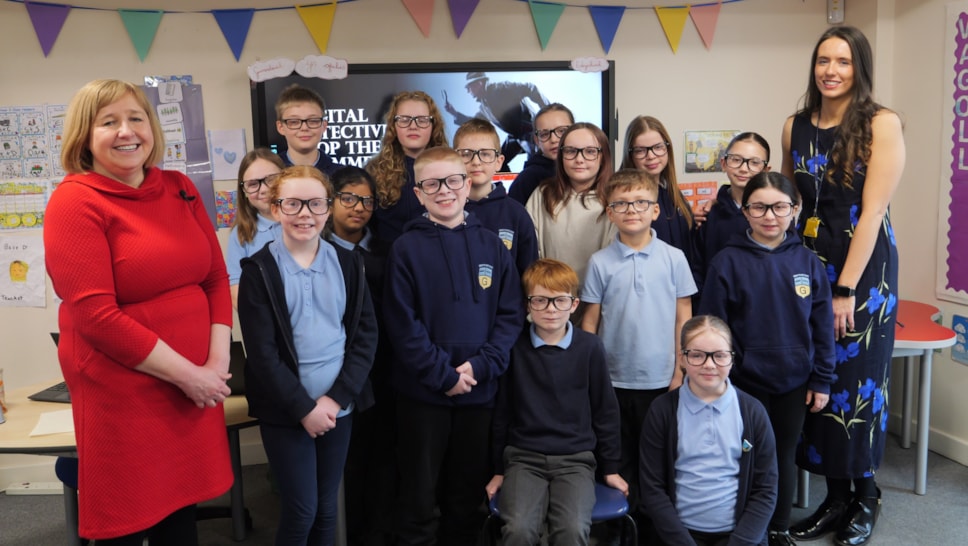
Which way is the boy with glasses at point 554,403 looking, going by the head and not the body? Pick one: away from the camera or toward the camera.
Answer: toward the camera

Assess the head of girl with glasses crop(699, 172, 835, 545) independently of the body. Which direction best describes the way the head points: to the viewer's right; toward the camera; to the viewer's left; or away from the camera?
toward the camera

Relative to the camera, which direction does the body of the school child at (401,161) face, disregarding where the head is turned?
toward the camera

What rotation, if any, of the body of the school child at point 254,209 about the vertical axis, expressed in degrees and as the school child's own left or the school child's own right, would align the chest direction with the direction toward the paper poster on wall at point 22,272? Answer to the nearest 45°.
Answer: approximately 135° to the school child's own right

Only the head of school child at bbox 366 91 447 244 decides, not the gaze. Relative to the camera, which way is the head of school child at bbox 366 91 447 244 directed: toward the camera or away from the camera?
toward the camera

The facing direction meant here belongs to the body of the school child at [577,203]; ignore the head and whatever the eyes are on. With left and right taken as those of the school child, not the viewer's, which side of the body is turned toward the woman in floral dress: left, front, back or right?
left

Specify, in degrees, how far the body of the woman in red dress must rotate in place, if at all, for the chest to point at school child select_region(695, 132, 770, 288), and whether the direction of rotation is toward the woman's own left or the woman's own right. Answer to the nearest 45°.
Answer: approximately 45° to the woman's own left

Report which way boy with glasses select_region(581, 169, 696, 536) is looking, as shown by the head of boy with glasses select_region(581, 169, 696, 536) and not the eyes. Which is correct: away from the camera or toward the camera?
toward the camera

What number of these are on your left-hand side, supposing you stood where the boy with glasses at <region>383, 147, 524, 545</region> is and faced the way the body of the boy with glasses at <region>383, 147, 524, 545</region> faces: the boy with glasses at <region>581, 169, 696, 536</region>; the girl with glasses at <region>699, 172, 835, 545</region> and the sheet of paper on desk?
2

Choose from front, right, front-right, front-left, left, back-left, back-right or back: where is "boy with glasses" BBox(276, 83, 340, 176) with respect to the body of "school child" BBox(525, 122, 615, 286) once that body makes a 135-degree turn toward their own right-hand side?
front-left

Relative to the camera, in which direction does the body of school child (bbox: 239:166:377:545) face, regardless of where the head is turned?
toward the camera

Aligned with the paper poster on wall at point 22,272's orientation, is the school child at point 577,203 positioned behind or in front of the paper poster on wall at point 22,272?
in front

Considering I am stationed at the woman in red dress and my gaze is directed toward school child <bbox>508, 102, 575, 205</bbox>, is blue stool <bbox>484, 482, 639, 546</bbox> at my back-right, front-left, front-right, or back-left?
front-right

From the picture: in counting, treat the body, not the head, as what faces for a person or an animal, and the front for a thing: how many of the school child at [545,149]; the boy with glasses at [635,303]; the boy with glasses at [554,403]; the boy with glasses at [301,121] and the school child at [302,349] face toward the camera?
5

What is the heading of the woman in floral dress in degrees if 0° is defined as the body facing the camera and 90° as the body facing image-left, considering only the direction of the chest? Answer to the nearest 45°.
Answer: approximately 45°

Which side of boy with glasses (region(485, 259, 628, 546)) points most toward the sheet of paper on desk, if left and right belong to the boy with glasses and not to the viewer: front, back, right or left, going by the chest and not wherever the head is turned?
right

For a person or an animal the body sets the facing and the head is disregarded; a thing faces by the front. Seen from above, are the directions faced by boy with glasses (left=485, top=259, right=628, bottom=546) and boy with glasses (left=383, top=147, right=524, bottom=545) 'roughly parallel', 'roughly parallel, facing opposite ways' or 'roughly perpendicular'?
roughly parallel

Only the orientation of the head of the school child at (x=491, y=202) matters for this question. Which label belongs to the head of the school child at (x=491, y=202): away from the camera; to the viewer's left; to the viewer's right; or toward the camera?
toward the camera

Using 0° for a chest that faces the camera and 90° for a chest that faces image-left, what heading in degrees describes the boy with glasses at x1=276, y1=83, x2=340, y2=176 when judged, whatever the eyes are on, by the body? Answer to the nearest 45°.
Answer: approximately 0°

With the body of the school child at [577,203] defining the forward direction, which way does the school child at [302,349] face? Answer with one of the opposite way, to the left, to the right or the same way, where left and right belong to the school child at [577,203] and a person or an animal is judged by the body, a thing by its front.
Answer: the same way

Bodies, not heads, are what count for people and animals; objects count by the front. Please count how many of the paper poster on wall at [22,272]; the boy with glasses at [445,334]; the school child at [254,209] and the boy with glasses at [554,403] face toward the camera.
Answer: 4
